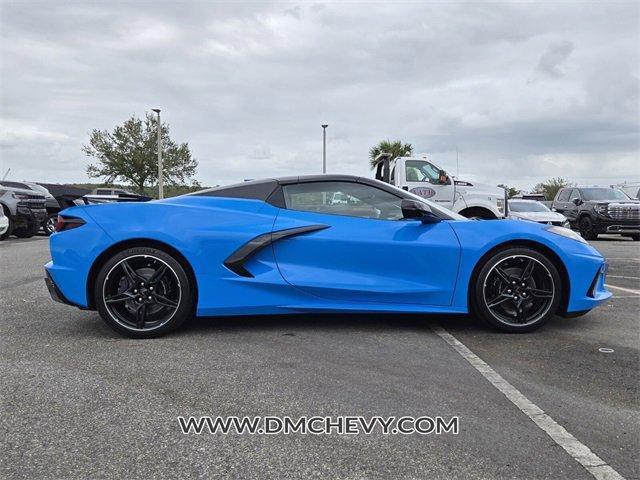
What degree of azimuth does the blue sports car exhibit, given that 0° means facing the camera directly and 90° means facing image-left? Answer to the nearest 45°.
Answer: approximately 270°

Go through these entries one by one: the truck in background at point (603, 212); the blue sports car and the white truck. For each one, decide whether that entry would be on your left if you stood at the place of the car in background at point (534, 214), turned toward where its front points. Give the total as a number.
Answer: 1

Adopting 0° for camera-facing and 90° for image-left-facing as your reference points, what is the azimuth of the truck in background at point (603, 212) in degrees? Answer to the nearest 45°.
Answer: approximately 315°

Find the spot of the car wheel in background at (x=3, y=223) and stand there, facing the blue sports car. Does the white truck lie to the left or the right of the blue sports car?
left
